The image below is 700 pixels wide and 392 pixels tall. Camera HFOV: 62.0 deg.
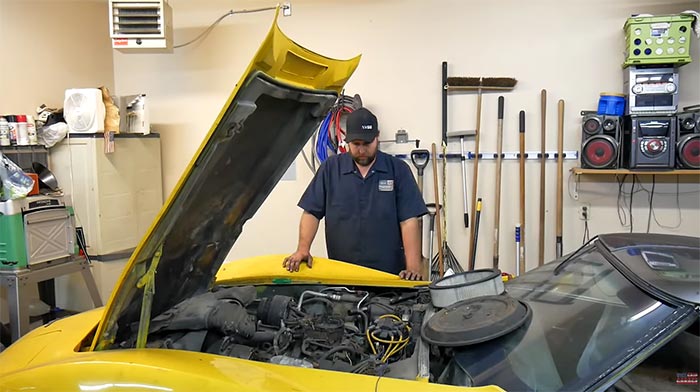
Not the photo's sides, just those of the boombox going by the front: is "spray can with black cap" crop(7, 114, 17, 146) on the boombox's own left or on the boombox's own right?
on the boombox's own right

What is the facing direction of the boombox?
toward the camera

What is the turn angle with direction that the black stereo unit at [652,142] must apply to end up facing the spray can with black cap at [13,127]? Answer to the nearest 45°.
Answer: approximately 45° to its right

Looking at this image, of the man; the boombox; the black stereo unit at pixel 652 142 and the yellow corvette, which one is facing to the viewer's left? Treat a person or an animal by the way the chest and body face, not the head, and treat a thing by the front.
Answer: the yellow corvette

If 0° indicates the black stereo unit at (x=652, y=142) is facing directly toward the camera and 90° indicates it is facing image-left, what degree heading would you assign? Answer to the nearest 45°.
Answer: approximately 0°

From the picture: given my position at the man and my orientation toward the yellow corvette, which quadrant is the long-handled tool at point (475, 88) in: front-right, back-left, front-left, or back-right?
back-left

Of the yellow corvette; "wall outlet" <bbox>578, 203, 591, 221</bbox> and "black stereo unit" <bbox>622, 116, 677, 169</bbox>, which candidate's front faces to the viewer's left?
the yellow corvette

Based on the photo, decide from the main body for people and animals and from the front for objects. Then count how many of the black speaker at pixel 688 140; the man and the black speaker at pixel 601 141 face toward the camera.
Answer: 3

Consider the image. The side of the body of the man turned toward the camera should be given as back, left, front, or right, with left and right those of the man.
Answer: front

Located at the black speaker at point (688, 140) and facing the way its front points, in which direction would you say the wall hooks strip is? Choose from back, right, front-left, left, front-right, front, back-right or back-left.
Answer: right

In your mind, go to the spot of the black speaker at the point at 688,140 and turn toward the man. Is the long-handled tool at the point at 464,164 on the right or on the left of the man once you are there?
right
